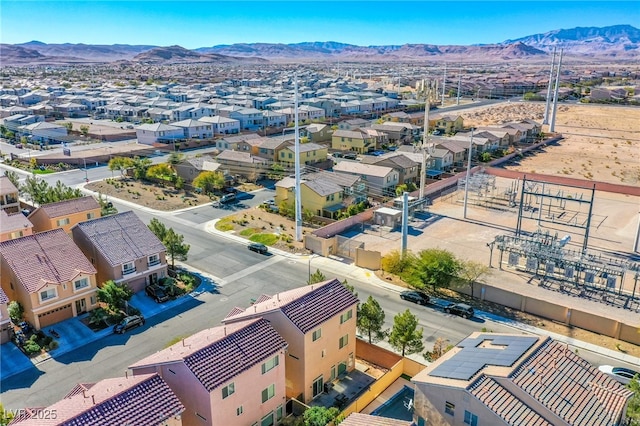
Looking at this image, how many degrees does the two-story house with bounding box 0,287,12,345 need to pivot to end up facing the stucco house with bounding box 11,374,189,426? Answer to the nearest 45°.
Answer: approximately 45° to its right

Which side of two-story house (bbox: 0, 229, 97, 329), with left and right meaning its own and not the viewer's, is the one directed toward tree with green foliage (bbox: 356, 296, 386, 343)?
front

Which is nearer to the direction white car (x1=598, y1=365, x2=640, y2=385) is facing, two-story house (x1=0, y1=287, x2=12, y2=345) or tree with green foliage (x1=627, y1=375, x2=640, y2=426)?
the two-story house

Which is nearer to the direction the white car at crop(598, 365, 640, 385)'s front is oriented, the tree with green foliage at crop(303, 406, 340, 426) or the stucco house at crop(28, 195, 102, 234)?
the stucco house

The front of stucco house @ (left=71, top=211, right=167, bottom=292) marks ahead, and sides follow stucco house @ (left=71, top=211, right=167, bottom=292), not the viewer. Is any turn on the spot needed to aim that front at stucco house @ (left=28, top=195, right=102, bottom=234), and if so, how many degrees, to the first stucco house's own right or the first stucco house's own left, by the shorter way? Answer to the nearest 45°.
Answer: approximately 180°

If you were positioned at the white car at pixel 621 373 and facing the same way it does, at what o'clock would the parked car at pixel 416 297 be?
The parked car is roughly at 11 o'clock from the white car.

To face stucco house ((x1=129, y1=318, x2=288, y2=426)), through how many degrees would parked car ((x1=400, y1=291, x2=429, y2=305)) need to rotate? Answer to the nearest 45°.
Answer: approximately 90° to its left

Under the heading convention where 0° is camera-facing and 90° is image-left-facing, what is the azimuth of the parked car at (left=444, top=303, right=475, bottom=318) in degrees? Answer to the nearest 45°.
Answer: approximately 135°

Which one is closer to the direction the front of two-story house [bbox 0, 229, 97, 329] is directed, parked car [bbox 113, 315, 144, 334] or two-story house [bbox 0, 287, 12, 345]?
the parked car

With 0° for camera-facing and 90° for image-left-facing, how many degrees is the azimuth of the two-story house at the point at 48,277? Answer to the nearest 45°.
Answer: approximately 315°

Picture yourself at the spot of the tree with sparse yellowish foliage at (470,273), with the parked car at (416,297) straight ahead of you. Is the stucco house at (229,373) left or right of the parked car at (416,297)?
left

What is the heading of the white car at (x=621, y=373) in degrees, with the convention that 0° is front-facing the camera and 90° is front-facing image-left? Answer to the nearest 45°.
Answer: approximately 135°

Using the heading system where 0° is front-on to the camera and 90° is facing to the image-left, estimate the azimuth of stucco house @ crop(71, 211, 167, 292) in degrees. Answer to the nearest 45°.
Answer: approximately 315°

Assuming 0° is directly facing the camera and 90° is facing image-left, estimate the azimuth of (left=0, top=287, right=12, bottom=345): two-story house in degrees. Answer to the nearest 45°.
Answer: approximately 315°

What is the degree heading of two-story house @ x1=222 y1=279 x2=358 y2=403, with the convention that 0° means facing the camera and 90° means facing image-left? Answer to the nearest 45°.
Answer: approximately 135°
